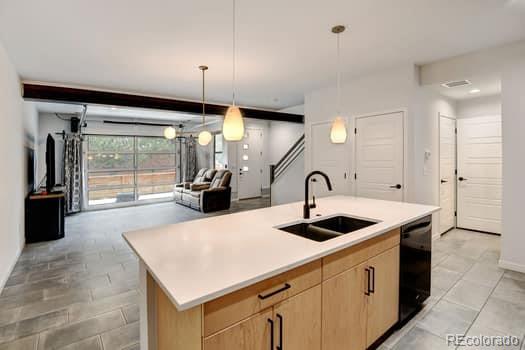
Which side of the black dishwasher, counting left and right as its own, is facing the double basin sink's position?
right

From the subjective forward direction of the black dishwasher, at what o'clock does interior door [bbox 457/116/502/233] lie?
The interior door is roughly at 8 o'clock from the black dishwasher.

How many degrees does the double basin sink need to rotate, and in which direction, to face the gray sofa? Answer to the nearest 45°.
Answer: approximately 180°

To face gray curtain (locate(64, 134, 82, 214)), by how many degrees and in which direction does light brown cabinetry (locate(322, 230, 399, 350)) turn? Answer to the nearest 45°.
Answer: approximately 180°

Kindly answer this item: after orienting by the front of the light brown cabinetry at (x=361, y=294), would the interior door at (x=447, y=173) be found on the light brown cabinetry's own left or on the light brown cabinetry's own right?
on the light brown cabinetry's own left

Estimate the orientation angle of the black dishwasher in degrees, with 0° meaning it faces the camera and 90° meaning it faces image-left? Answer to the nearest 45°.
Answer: approximately 315°

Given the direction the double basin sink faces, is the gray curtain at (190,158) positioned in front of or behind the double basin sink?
behind

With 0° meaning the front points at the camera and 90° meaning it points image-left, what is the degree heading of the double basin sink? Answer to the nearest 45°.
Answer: approximately 315°

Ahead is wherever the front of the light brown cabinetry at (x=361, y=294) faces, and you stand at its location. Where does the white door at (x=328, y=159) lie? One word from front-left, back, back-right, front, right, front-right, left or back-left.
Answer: back-left

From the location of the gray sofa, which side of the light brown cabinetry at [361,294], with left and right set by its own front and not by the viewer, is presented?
back

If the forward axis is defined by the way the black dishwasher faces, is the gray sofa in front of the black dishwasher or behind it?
behind

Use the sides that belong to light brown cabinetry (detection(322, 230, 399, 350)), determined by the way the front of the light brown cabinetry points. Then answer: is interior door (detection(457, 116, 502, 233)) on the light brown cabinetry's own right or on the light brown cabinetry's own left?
on the light brown cabinetry's own left

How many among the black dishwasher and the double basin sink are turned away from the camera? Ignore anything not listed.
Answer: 0
